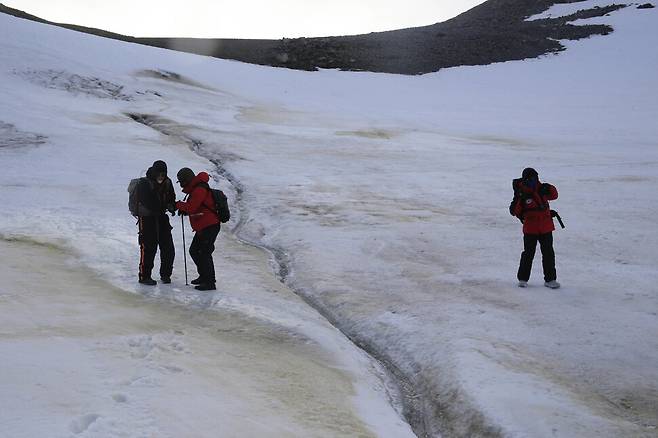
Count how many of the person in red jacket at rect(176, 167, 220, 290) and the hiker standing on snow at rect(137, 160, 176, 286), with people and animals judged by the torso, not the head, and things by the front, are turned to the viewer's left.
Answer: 1

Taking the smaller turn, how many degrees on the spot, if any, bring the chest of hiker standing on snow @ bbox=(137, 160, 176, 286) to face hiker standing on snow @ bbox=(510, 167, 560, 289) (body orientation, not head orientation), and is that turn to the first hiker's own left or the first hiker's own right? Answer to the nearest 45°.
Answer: approximately 45° to the first hiker's own left

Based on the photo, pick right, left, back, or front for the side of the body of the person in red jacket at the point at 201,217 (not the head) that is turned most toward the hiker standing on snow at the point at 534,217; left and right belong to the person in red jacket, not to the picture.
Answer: back

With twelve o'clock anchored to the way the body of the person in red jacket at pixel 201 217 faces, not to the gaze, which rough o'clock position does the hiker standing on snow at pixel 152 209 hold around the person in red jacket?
The hiker standing on snow is roughly at 1 o'clock from the person in red jacket.

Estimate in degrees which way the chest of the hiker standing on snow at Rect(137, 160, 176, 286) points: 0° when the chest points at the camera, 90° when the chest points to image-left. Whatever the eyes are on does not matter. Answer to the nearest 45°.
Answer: approximately 315°

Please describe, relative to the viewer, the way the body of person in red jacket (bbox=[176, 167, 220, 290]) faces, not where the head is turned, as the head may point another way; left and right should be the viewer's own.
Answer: facing to the left of the viewer

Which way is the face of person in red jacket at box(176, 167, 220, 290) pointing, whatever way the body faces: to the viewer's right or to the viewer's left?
to the viewer's left

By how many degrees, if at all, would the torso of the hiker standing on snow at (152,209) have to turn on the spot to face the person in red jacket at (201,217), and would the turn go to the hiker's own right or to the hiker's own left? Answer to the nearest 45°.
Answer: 0° — they already face them
